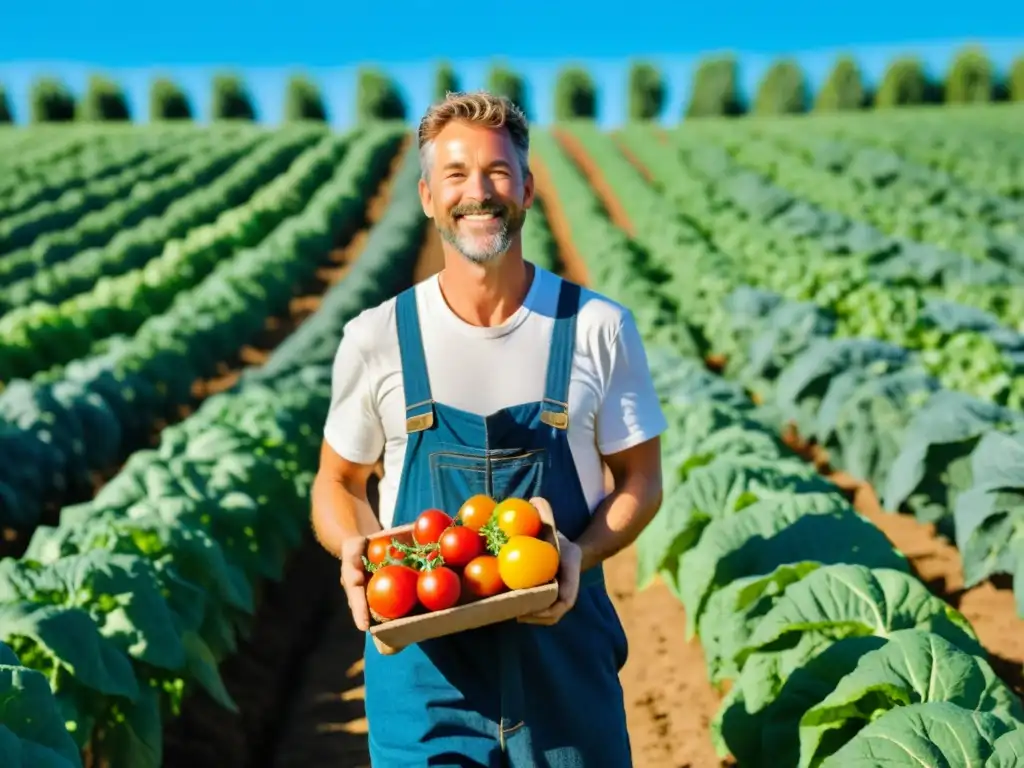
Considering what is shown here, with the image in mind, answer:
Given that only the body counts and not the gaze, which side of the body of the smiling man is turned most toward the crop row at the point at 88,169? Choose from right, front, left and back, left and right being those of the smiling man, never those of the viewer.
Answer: back

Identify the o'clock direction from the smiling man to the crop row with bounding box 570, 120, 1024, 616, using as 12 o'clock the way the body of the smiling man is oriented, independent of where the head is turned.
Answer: The crop row is roughly at 7 o'clock from the smiling man.

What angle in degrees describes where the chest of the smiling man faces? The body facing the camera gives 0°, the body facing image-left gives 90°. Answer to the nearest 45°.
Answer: approximately 0°

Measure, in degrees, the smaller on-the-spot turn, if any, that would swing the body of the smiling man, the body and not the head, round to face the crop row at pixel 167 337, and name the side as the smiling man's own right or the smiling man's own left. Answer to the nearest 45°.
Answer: approximately 180°

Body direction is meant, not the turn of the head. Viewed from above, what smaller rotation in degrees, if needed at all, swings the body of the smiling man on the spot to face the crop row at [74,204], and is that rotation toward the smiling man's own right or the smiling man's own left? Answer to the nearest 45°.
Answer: approximately 180°

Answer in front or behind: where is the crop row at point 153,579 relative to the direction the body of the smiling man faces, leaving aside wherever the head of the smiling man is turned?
behind
